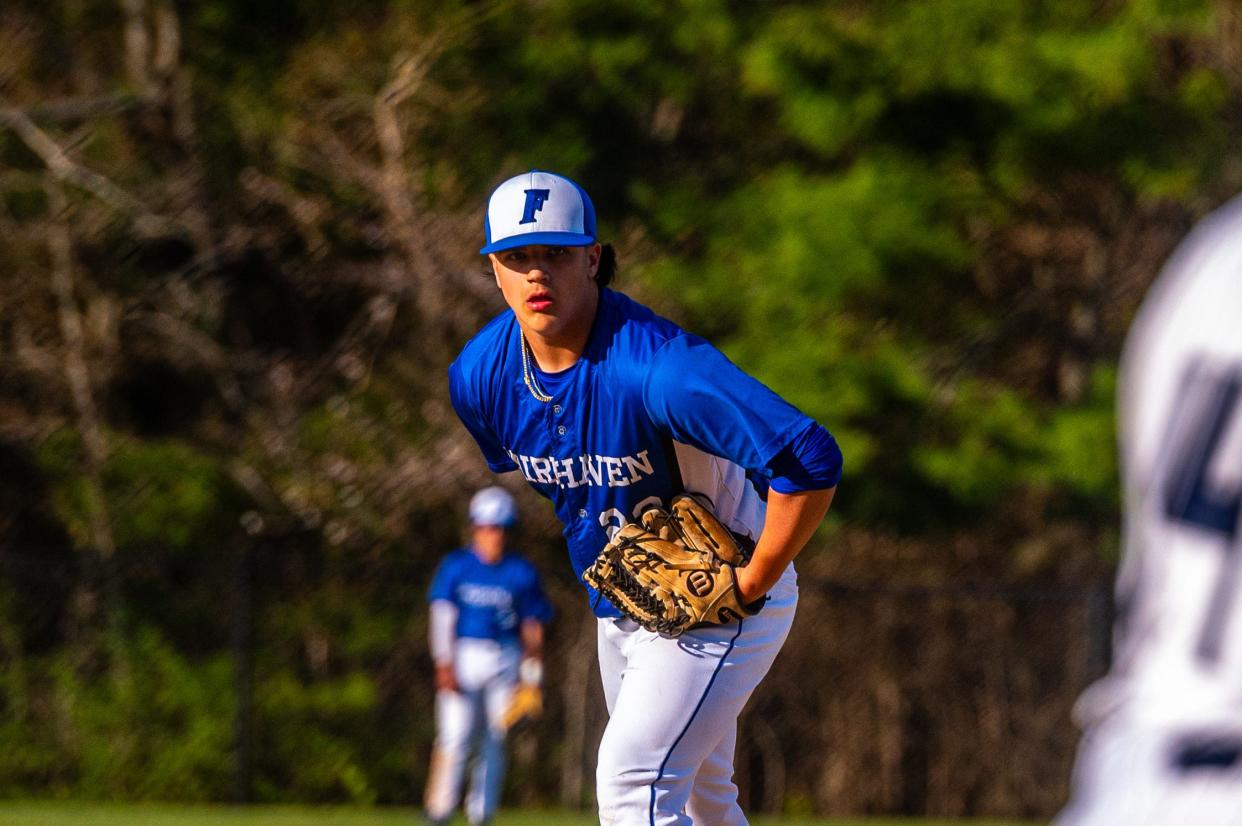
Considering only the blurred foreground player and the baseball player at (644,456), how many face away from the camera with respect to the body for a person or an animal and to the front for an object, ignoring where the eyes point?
1

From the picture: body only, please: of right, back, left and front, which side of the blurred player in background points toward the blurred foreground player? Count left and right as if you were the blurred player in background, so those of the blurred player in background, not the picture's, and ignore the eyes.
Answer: front

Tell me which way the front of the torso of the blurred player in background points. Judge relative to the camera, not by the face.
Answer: toward the camera

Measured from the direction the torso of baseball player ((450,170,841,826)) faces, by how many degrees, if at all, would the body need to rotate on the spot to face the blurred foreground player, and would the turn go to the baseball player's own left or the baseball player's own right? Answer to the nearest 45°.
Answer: approximately 45° to the baseball player's own left

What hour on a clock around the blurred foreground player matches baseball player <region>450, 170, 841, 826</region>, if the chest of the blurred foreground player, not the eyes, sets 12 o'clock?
The baseball player is roughly at 11 o'clock from the blurred foreground player.

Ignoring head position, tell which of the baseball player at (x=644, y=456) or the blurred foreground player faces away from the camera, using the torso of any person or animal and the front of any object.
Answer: the blurred foreground player

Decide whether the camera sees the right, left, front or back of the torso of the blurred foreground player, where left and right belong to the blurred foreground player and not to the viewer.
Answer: back

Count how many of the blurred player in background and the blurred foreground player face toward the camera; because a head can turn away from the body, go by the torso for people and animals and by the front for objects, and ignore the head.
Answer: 1

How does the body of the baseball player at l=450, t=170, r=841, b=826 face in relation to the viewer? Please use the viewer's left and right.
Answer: facing the viewer and to the left of the viewer

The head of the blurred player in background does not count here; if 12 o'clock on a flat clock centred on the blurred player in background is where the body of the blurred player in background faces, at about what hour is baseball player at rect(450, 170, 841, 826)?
The baseball player is roughly at 12 o'clock from the blurred player in background.

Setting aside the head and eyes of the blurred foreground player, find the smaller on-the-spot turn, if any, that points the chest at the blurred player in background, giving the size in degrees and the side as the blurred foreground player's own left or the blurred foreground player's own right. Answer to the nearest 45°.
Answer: approximately 45° to the blurred foreground player's own left
